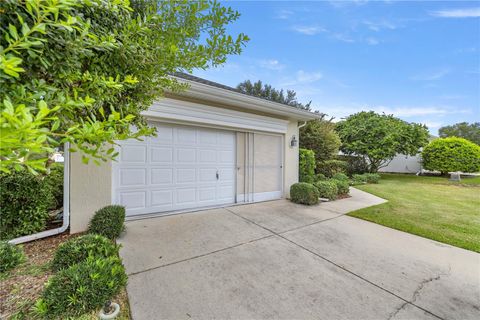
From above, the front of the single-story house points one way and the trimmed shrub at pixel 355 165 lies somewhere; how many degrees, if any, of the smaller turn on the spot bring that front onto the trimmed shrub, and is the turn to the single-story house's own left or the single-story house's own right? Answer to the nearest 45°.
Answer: approximately 90° to the single-story house's own left

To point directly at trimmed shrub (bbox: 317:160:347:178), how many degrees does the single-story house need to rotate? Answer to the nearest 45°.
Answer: approximately 90° to its left

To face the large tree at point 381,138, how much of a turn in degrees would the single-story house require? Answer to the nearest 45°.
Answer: approximately 90° to its left

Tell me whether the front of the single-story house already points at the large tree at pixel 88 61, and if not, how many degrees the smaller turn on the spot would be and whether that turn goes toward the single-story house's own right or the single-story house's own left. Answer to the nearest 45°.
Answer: approximately 45° to the single-story house's own right

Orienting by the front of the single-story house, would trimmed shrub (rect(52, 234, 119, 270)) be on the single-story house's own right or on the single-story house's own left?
on the single-story house's own right
